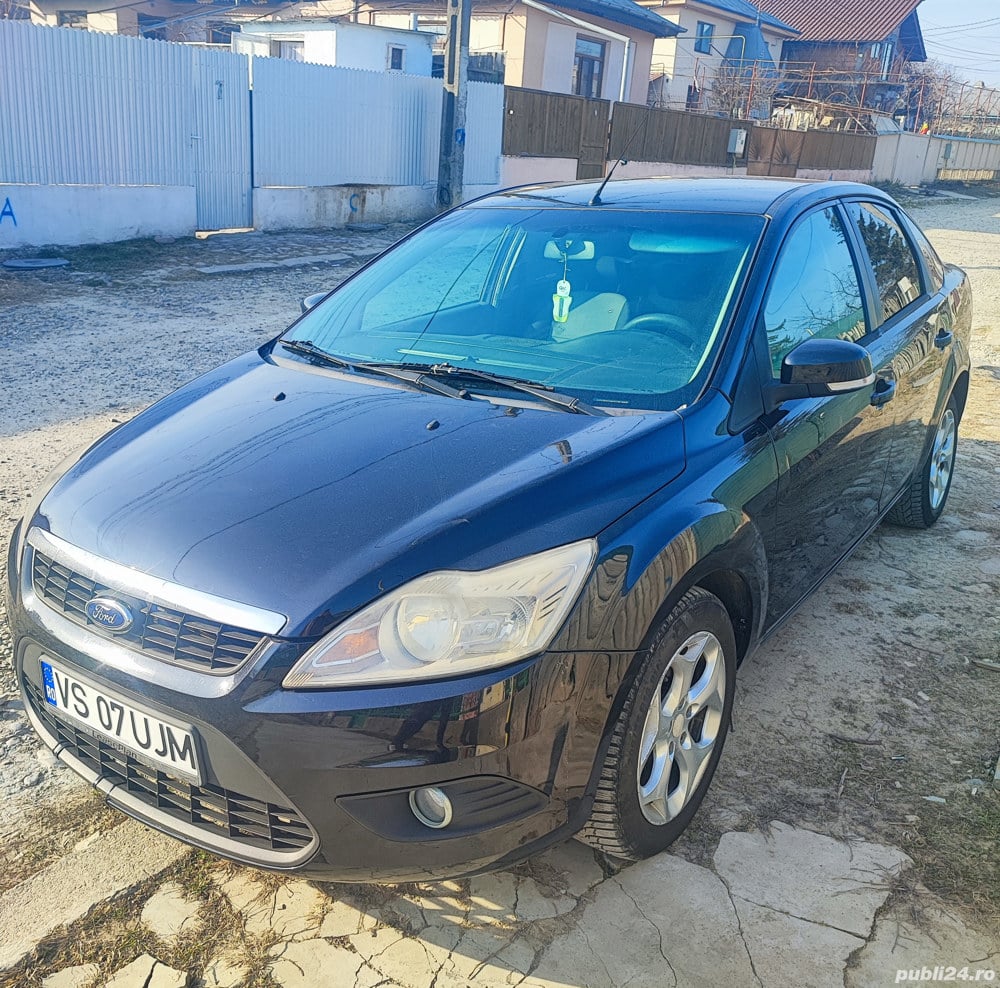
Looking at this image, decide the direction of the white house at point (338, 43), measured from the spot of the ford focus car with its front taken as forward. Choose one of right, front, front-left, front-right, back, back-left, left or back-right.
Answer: back-right

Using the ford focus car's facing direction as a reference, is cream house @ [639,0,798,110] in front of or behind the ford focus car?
behind

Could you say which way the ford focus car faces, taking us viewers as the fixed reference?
facing the viewer and to the left of the viewer

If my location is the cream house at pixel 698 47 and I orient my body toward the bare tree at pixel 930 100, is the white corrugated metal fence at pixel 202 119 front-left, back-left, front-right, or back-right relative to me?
back-right

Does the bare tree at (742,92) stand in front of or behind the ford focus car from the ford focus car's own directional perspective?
behind

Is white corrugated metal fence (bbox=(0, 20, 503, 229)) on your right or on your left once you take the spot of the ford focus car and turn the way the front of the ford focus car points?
on your right

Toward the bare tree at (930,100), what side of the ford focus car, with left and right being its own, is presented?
back
